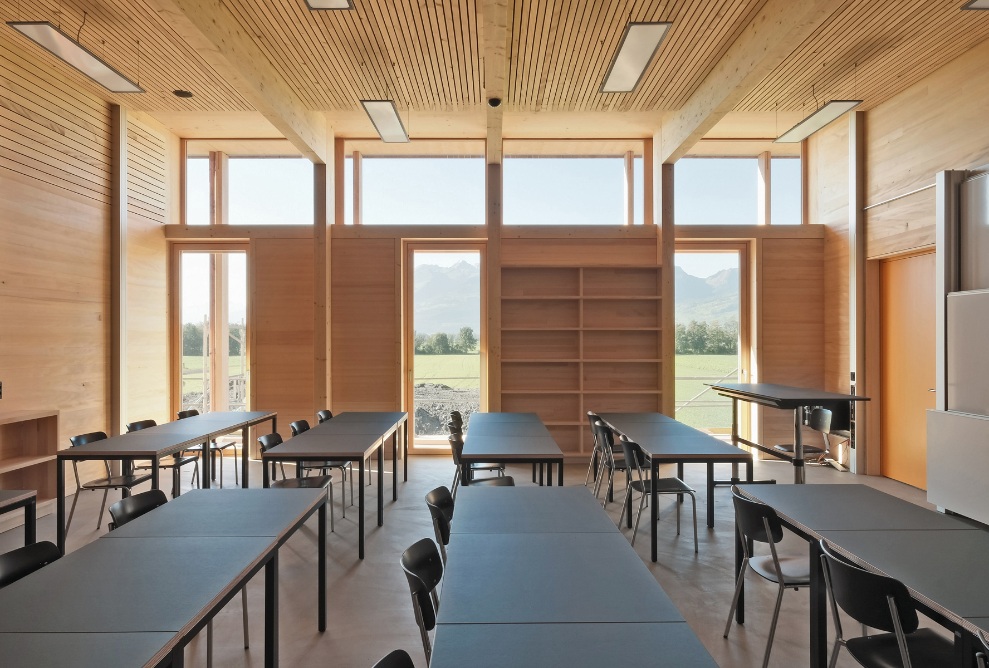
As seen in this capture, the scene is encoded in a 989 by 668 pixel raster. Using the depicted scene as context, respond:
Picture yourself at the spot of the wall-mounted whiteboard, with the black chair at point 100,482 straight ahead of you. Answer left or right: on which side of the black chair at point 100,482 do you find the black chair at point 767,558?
left

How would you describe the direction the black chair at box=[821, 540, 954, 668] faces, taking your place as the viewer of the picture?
facing away from the viewer and to the right of the viewer

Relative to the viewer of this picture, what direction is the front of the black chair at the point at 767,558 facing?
facing away from the viewer and to the right of the viewer

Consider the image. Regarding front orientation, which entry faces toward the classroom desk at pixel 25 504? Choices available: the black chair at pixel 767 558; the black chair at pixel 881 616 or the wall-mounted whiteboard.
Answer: the wall-mounted whiteboard

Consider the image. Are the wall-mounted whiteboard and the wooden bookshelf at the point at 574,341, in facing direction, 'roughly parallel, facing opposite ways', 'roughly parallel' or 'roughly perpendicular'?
roughly perpendicular

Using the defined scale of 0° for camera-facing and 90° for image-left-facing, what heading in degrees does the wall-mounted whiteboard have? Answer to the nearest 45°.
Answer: approximately 45°

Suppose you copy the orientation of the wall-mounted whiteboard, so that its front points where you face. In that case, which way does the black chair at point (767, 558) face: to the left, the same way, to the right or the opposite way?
the opposite way

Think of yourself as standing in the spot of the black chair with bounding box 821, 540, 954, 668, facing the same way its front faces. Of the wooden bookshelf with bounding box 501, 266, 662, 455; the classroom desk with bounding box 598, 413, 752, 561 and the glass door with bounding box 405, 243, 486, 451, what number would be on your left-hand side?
3

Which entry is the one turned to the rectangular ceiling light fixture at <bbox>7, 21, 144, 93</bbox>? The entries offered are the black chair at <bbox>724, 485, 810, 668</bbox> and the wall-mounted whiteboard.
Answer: the wall-mounted whiteboard

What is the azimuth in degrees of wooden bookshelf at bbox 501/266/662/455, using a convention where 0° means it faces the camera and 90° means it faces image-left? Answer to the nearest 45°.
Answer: approximately 0°
